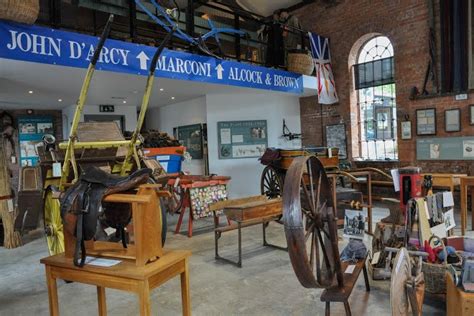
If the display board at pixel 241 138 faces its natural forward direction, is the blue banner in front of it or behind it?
in front

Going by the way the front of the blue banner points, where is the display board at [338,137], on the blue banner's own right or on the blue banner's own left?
on the blue banner's own left

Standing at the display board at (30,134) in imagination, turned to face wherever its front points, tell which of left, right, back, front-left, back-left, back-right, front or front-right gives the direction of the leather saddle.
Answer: front

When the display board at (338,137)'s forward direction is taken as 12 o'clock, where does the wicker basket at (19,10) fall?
The wicker basket is roughly at 1 o'clock from the display board.

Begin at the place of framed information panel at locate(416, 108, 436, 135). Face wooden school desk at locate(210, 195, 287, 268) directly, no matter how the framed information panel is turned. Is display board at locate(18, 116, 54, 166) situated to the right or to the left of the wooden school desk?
right

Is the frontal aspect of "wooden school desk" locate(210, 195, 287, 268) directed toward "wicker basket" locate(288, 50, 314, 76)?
no

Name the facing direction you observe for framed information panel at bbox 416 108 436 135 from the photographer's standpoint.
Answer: facing the viewer

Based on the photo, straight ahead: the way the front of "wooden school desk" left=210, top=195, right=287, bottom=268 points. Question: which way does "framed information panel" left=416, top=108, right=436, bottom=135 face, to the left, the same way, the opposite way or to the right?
to the right

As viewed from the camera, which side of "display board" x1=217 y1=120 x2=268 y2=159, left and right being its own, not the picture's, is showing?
front

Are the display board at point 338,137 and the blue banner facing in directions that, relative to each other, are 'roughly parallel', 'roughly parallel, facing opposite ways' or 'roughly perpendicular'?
roughly perpendicular

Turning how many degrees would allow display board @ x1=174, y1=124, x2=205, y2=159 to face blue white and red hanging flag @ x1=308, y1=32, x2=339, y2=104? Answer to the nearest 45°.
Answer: approximately 135° to its left

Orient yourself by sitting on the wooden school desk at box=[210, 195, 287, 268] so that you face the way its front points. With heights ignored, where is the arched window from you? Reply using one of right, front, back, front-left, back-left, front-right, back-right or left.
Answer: left

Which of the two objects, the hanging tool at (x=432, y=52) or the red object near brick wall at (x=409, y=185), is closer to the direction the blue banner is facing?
the red object near brick wall

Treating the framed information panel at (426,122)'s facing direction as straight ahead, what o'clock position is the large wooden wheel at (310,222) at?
The large wooden wheel is roughly at 12 o'clock from the framed information panel.
